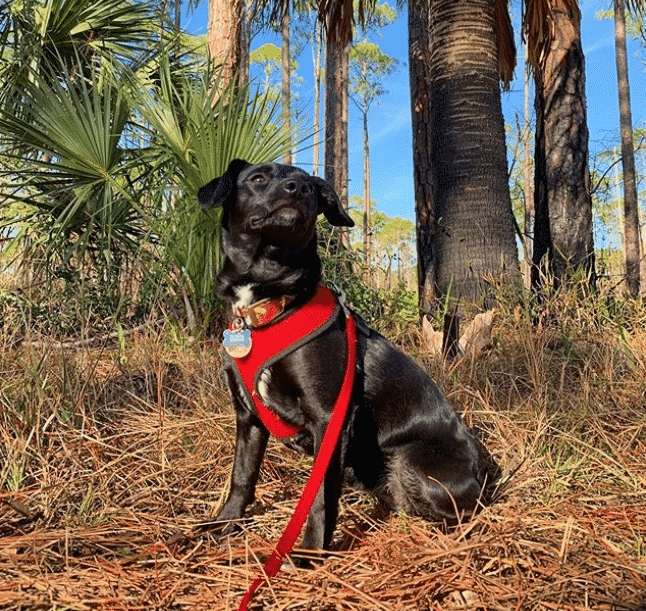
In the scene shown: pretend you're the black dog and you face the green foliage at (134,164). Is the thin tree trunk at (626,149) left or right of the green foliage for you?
right

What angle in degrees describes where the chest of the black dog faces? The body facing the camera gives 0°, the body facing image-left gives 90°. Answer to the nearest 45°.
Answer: approximately 45°

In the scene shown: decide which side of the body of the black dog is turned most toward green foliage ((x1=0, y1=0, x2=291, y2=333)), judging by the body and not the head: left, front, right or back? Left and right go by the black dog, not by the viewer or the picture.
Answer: right

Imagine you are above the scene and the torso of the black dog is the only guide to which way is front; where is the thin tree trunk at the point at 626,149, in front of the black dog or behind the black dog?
behind
